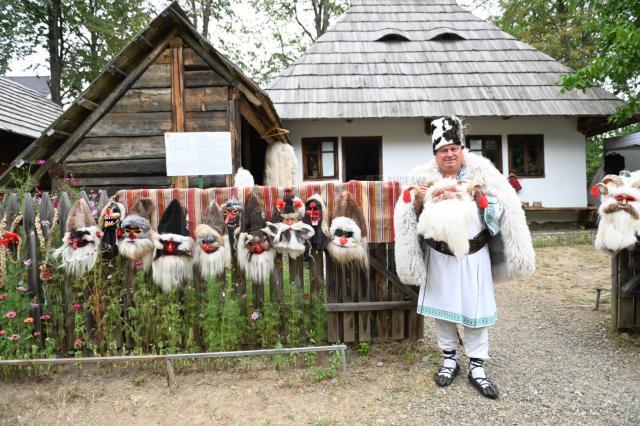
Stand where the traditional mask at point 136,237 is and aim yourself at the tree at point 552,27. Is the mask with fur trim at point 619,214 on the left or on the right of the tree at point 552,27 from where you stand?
right

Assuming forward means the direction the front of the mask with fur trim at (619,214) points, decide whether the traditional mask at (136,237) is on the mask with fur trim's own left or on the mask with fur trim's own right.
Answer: on the mask with fur trim's own right

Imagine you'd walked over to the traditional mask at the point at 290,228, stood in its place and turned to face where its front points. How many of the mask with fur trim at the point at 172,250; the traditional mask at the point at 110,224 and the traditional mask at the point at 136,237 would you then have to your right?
3

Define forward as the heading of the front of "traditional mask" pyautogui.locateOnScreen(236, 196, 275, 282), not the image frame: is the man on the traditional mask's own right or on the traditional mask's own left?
on the traditional mask's own left

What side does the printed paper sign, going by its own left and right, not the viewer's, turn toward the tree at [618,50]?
left

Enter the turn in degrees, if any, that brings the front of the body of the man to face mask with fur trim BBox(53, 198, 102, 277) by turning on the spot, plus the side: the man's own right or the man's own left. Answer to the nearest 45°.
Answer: approximately 90° to the man's own right

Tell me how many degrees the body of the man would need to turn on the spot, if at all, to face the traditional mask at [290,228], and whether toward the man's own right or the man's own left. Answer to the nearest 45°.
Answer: approximately 90° to the man's own right

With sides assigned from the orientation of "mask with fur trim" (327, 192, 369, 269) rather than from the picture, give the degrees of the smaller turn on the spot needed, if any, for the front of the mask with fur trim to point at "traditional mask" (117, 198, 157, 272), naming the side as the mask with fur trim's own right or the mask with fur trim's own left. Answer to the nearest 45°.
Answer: approximately 90° to the mask with fur trim's own right

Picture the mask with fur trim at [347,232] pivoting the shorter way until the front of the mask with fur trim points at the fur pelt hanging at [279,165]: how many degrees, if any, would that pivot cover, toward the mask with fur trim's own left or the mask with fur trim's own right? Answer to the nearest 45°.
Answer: approximately 180°
